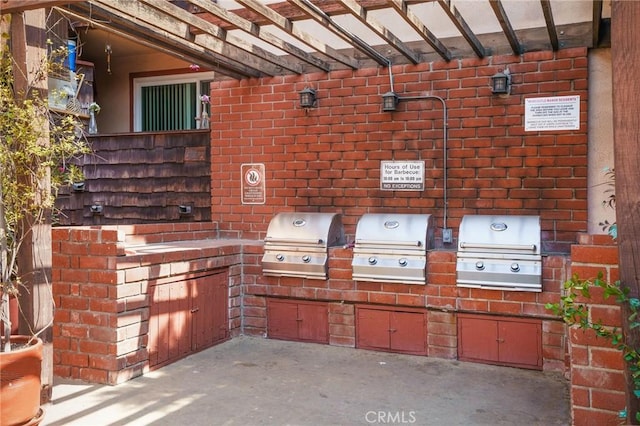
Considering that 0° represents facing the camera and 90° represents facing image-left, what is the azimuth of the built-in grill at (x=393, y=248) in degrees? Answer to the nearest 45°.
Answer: approximately 0°

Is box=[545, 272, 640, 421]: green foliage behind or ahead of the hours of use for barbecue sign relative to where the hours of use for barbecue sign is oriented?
ahead

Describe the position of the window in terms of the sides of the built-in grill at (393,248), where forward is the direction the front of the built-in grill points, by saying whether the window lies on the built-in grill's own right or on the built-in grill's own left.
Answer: on the built-in grill's own right

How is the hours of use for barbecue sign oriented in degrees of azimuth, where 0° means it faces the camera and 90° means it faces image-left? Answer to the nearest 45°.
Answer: approximately 0°

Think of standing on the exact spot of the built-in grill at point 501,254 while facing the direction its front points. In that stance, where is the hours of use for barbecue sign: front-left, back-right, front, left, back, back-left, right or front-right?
back-right
